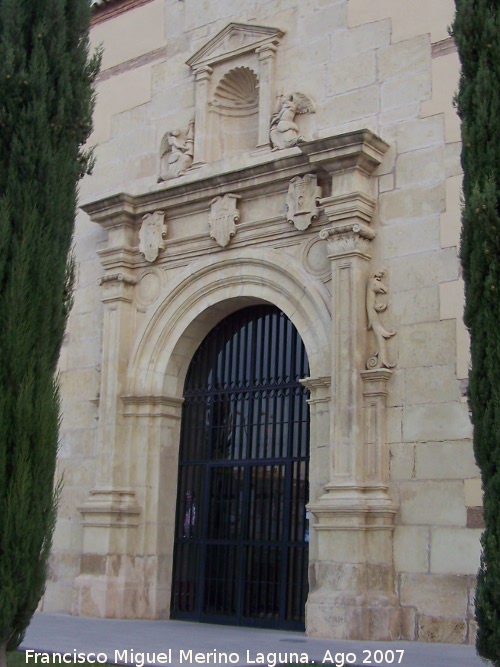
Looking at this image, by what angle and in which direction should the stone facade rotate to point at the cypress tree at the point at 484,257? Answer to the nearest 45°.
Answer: approximately 45° to its left

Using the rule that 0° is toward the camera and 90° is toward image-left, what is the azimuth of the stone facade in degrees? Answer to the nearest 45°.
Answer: approximately 45°

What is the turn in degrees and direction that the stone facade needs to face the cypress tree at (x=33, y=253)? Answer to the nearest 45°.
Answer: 0° — it already faces it

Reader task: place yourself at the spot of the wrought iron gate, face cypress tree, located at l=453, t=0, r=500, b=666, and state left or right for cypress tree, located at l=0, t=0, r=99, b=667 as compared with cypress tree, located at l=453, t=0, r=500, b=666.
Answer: right
